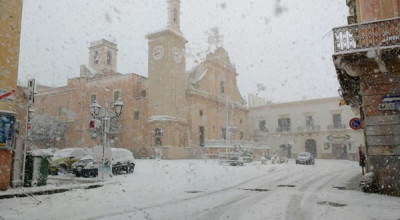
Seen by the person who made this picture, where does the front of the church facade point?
facing the viewer and to the right of the viewer

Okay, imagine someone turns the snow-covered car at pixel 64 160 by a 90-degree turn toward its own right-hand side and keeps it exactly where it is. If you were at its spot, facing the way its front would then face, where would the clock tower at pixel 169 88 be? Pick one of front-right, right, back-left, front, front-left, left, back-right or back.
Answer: right

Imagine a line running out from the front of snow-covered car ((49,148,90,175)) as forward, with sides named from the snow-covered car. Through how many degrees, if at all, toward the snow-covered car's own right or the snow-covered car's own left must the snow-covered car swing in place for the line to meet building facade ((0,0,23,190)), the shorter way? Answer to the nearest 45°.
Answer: approximately 45° to the snow-covered car's own left

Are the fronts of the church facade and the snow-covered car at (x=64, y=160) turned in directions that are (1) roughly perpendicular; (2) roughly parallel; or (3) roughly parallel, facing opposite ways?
roughly perpendicular

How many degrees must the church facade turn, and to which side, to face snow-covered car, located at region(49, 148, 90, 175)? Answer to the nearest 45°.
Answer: approximately 45° to its right

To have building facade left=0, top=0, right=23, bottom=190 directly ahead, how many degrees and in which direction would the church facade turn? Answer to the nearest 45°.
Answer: approximately 45° to its right

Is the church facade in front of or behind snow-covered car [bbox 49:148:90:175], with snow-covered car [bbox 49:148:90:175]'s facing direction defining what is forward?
behind

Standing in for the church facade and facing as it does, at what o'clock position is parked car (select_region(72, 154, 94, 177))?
The parked car is roughly at 2 o'clock from the church facade.

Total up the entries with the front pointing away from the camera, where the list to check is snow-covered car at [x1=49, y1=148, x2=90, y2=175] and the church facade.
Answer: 0

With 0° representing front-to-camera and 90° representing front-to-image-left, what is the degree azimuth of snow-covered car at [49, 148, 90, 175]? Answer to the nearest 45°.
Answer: approximately 45°
